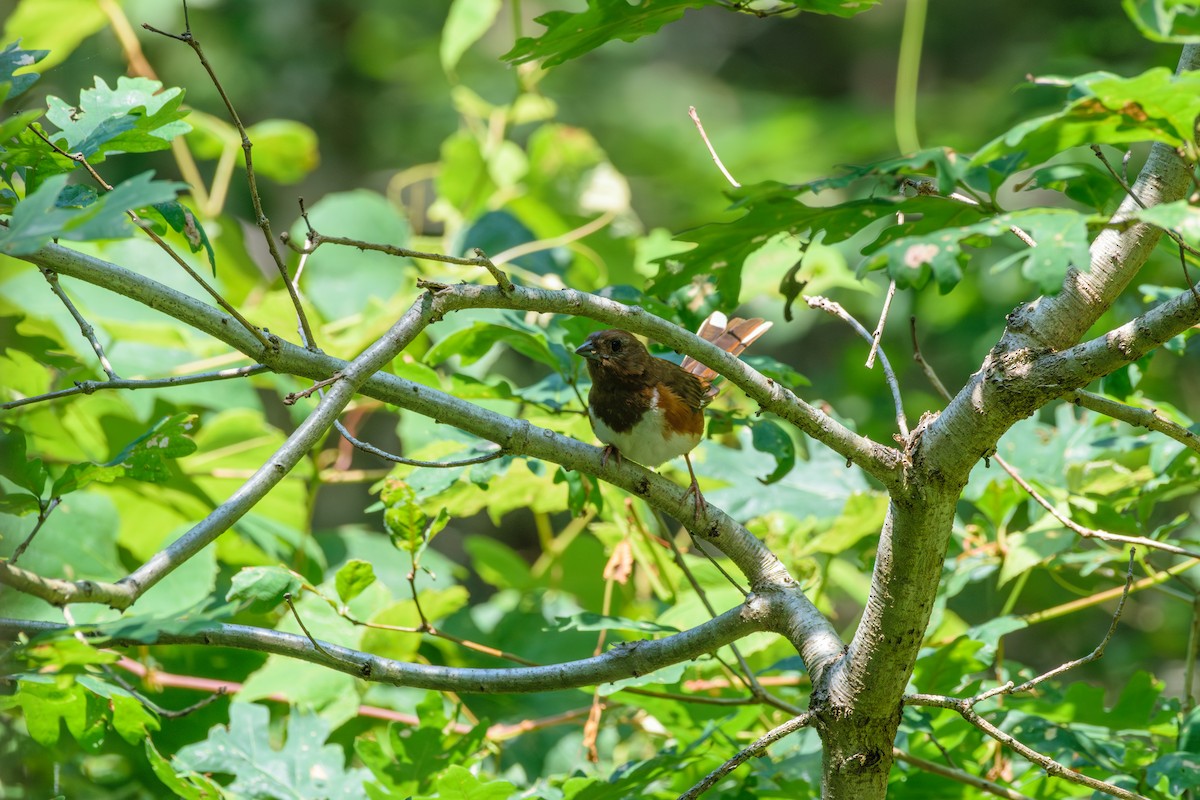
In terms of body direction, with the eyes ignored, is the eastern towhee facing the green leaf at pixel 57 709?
yes

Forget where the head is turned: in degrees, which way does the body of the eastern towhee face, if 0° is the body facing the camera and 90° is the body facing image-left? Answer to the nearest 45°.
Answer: approximately 45°

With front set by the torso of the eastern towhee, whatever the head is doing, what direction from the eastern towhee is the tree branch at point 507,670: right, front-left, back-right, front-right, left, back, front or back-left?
front-right

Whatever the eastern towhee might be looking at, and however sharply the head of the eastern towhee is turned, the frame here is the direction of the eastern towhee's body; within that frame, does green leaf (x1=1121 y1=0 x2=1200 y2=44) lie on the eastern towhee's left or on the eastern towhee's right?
on the eastern towhee's left

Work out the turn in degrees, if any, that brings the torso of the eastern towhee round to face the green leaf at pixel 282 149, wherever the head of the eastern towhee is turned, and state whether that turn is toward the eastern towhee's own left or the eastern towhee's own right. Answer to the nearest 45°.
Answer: approximately 90° to the eastern towhee's own right
